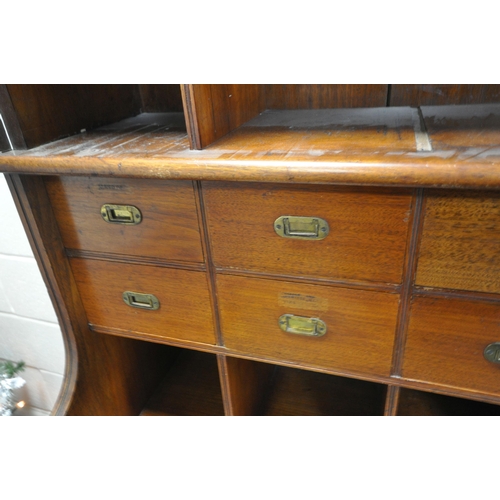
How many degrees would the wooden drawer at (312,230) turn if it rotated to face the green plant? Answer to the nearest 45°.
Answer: approximately 90° to its right

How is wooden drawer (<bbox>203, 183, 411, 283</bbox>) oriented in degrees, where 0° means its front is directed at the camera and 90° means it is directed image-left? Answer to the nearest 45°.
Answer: approximately 0°
